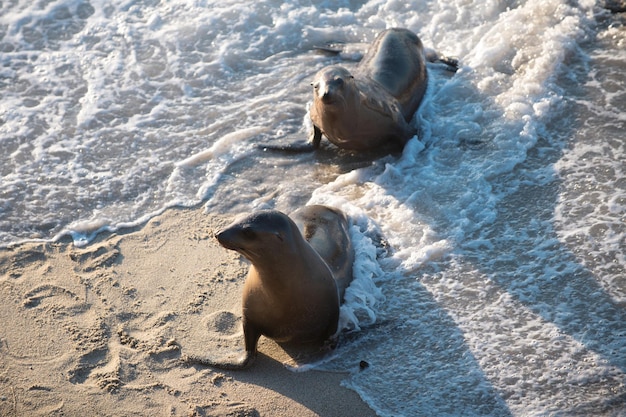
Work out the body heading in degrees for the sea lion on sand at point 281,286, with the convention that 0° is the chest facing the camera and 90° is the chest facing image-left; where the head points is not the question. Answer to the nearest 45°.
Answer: approximately 45°

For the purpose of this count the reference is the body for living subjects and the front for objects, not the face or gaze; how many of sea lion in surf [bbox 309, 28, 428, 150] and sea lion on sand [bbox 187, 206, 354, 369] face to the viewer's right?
0

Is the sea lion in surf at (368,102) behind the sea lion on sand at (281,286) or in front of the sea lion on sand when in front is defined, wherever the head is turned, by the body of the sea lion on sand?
behind

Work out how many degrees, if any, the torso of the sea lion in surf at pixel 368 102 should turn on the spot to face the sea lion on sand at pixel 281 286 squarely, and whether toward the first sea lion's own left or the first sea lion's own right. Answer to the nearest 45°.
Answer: approximately 45° to the first sea lion's own left

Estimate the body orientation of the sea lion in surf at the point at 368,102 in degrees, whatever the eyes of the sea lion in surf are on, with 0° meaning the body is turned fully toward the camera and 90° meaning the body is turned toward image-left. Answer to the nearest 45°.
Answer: approximately 45°
